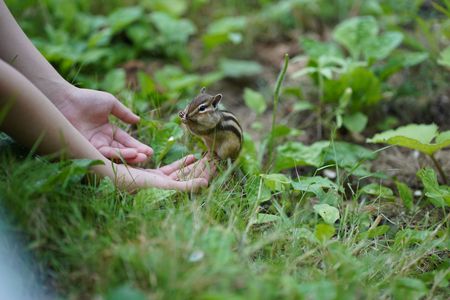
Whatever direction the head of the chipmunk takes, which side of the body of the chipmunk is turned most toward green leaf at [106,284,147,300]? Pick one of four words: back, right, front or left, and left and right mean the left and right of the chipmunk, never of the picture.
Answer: left

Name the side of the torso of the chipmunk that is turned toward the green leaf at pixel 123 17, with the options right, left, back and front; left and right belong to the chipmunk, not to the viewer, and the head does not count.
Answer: right

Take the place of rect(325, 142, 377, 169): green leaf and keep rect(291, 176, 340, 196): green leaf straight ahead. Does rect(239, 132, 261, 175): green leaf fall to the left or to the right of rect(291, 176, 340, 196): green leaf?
right

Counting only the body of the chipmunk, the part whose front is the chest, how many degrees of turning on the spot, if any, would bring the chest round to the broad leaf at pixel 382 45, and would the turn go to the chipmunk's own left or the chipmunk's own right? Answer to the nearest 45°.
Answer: approximately 135° to the chipmunk's own right

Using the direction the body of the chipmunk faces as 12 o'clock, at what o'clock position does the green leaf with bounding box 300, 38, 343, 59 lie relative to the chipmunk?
The green leaf is roughly at 4 o'clock from the chipmunk.

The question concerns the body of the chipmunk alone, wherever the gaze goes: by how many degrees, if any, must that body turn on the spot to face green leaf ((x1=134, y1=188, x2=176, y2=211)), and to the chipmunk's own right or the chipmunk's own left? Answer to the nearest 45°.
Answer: approximately 45° to the chipmunk's own left

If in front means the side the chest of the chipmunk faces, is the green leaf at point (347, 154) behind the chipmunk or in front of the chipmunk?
behind

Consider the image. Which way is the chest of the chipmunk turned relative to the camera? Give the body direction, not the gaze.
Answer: to the viewer's left
